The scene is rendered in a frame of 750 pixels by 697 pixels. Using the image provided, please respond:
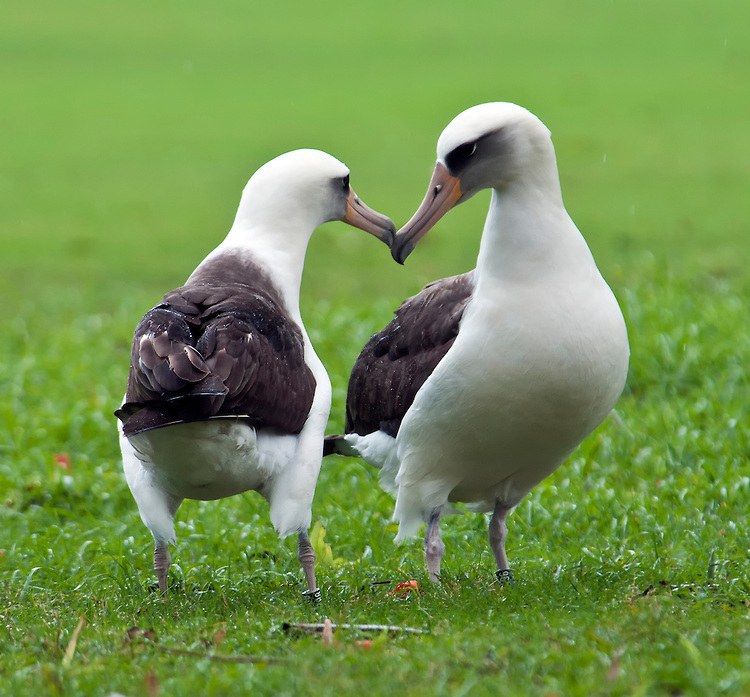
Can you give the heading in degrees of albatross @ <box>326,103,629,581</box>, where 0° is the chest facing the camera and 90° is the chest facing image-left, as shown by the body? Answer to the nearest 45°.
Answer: approximately 315°

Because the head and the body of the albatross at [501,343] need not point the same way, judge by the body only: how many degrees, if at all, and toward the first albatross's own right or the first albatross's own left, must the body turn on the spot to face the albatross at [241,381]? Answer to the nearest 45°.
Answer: approximately 135° to the first albatross's own right

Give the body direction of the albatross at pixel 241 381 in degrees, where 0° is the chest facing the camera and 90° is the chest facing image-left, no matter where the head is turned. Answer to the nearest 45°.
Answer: approximately 225°

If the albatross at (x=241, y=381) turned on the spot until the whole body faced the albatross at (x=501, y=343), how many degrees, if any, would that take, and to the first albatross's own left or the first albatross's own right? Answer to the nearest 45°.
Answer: approximately 45° to the first albatross's own right

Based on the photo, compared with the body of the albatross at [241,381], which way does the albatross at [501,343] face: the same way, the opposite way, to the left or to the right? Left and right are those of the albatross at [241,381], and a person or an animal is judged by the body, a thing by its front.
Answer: to the right

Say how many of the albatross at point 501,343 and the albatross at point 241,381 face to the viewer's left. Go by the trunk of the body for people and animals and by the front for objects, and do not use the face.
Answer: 0
